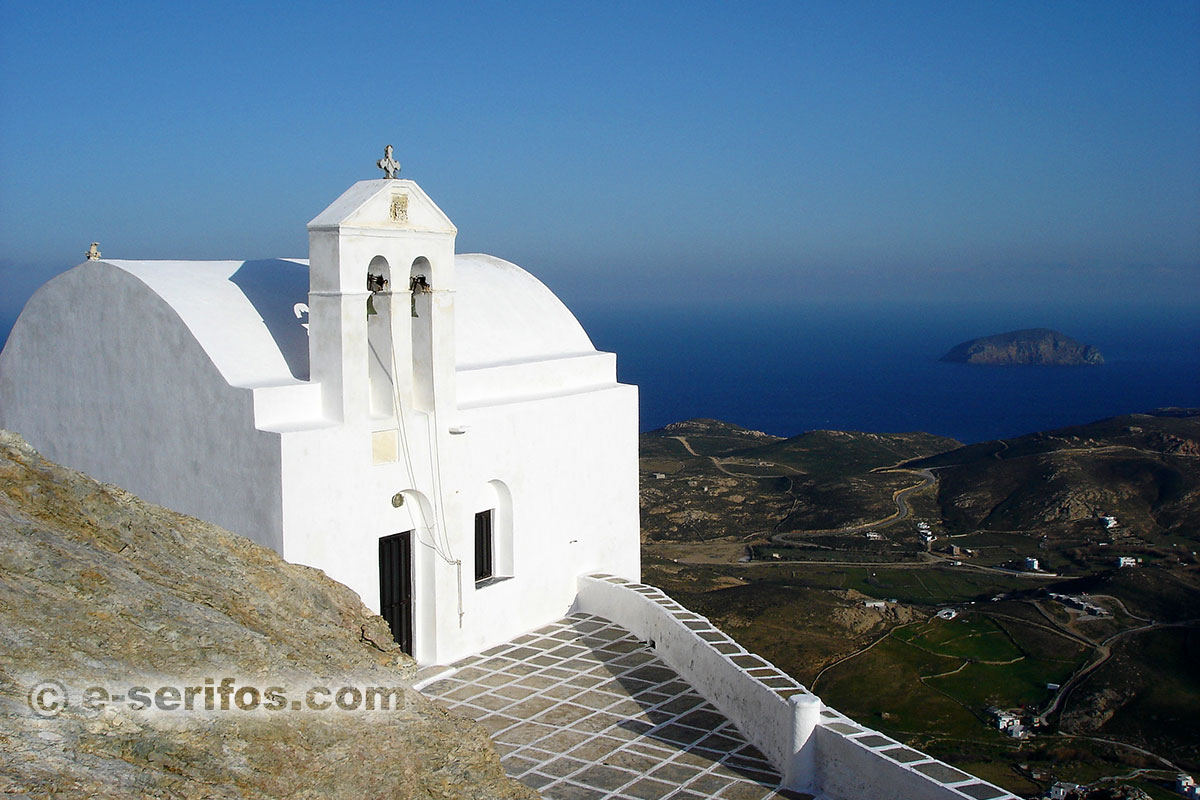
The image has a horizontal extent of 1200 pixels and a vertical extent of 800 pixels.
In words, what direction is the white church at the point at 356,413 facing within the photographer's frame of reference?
facing the viewer and to the right of the viewer

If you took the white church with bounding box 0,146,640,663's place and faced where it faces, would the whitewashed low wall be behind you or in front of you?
in front
